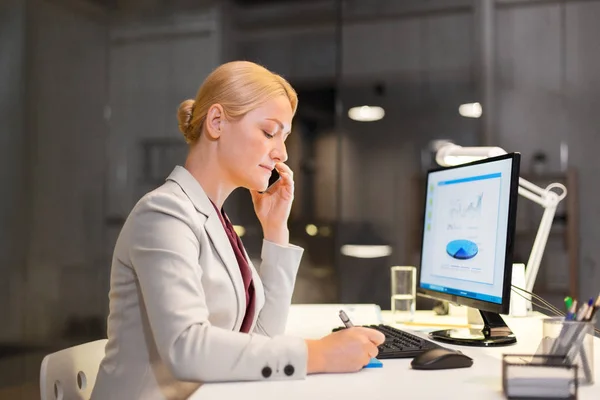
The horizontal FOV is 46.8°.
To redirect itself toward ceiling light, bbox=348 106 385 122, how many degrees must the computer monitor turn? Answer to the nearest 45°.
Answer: approximately 135° to its right

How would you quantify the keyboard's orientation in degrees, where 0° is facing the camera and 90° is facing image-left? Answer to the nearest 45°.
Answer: approximately 45°

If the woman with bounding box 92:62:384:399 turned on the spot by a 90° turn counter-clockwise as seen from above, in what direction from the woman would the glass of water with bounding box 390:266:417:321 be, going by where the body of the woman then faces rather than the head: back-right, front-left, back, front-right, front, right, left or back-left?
front-right

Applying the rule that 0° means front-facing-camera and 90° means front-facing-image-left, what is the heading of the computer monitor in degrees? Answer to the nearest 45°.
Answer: approximately 45°

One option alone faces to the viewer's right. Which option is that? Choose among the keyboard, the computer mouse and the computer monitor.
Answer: the computer mouse

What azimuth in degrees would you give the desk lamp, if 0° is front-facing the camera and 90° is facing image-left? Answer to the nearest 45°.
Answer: approximately 90°

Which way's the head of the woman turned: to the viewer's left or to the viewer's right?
to the viewer's right

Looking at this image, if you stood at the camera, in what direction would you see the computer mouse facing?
facing to the right of the viewer

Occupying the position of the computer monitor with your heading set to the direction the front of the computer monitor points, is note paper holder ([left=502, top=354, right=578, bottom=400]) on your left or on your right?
on your left
